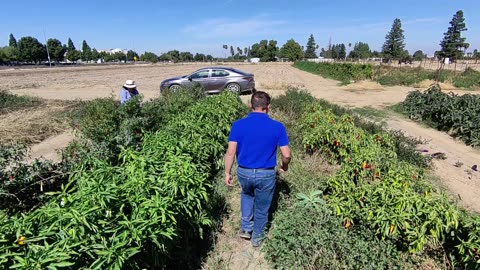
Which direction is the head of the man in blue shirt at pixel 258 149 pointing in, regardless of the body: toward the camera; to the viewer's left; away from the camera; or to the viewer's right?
away from the camera

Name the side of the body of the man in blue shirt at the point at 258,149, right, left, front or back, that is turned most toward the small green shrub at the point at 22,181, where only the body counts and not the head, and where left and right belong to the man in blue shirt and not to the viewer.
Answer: left

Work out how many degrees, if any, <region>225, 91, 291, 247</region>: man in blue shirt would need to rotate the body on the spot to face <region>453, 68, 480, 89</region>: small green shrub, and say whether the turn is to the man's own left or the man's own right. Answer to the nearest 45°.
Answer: approximately 45° to the man's own right

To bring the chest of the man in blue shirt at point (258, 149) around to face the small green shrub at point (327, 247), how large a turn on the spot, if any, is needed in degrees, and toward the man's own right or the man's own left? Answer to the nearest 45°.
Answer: approximately 135° to the man's own right

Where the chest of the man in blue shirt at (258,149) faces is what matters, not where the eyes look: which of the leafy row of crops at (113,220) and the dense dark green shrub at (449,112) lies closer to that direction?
the dense dark green shrub

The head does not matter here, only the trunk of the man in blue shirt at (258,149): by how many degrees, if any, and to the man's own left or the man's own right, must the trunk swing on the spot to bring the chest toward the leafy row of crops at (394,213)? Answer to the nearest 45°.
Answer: approximately 90° to the man's own right

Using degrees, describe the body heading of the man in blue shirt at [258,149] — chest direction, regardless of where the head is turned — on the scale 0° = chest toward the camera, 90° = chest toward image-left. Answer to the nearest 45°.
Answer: approximately 180°
